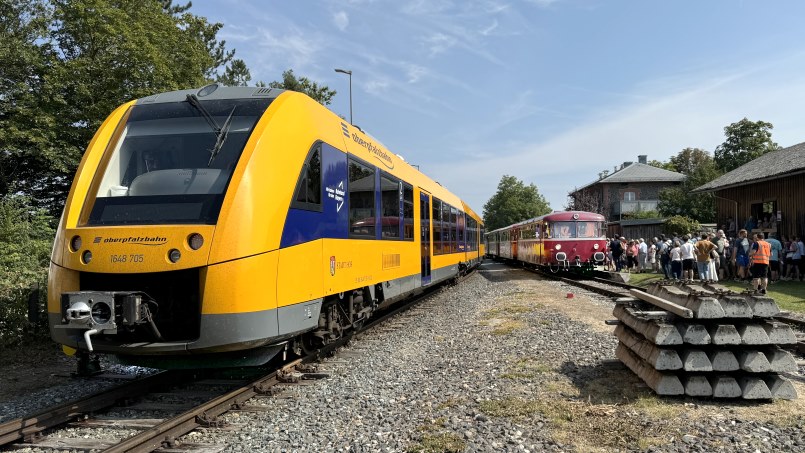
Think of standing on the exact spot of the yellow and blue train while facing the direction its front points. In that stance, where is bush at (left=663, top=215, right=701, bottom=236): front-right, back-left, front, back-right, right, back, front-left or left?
back

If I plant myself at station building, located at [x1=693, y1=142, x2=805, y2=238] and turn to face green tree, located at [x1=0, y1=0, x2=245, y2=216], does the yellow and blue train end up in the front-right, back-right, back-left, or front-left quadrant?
front-left

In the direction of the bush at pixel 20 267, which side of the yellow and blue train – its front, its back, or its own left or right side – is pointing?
right

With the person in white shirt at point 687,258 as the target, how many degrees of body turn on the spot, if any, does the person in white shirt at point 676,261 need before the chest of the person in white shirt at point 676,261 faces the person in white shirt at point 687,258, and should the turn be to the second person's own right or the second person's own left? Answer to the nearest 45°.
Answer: approximately 90° to the second person's own right

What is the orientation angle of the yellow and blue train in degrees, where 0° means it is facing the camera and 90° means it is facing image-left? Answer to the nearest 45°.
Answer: approximately 45°

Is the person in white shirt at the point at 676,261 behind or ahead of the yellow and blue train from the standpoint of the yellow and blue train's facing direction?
behind
